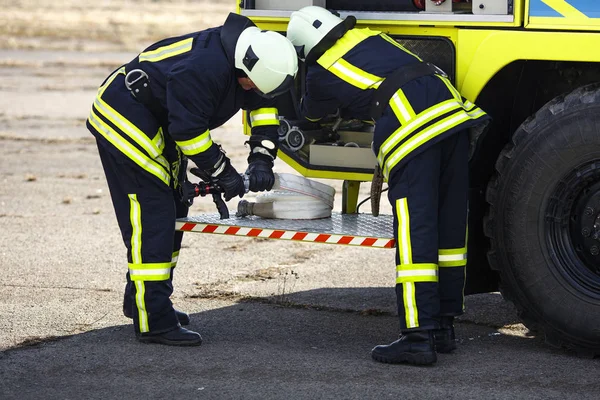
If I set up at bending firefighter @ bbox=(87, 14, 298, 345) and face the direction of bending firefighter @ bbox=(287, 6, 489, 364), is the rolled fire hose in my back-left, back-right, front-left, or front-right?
front-left

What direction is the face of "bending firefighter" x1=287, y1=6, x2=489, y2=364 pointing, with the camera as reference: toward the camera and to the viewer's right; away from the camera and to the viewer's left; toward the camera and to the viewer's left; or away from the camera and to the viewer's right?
away from the camera and to the viewer's left

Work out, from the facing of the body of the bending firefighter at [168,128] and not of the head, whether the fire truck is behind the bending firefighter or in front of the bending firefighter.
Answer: in front

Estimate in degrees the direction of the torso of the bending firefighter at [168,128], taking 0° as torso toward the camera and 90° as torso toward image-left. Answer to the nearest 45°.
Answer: approximately 270°

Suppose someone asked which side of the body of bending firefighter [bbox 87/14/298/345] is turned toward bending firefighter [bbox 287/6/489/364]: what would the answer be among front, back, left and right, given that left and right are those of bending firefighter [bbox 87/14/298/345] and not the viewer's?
front
